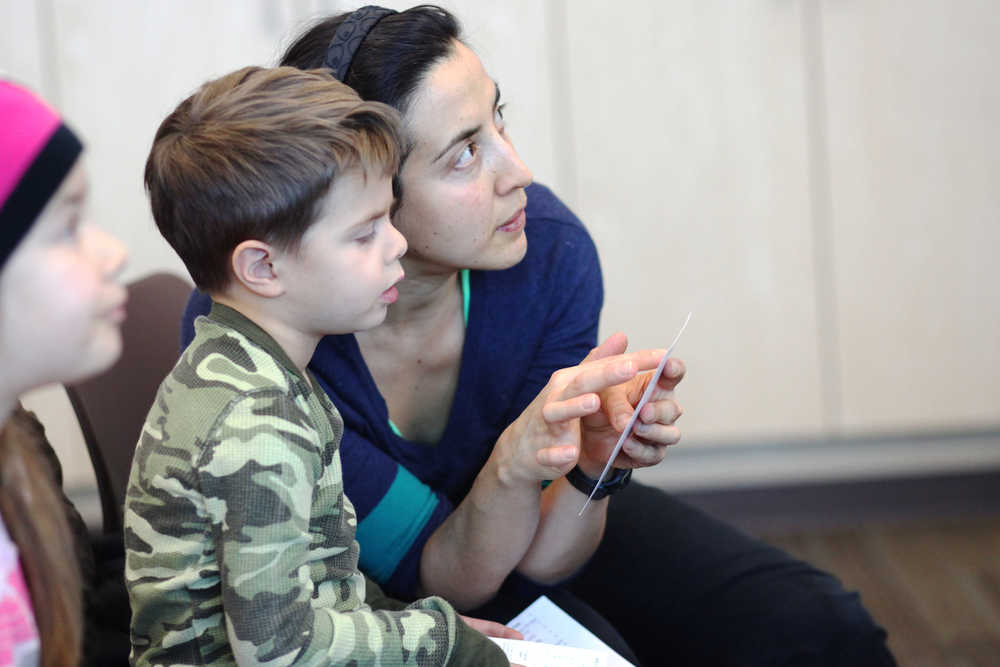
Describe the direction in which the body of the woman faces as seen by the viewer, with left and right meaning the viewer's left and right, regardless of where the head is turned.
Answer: facing the viewer and to the right of the viewer

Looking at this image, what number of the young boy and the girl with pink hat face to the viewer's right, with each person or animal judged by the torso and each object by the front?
2

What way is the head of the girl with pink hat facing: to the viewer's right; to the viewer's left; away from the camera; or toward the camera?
to the viewer's right

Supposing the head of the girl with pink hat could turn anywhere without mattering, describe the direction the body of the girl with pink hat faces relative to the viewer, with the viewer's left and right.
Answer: facing to the right of the viewer

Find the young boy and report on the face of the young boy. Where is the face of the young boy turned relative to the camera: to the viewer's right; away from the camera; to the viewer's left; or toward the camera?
to the viewer's right

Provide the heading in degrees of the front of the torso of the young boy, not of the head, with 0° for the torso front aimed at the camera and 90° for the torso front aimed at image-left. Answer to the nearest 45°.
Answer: approximately 270°
